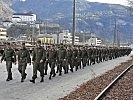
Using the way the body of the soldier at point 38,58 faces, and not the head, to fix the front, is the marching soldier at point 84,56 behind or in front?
behind

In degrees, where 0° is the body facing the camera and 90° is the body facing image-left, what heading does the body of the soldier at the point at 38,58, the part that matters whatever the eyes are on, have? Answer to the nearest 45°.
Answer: approximately 45°
